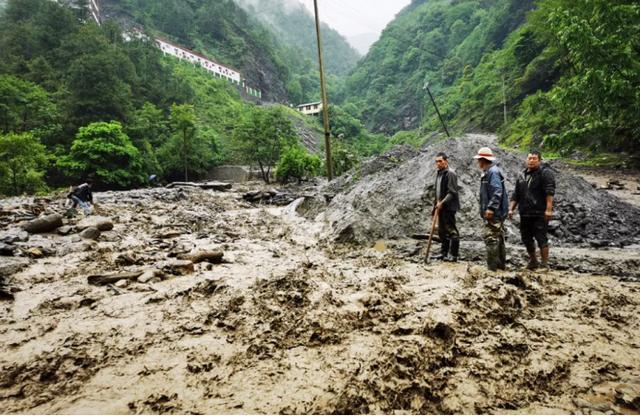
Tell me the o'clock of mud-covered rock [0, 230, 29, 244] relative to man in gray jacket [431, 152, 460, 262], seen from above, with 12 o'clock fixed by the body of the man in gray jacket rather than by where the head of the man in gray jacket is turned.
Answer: The mud-covered rock is roughly at 1 o'clock from the man in gray jacket.

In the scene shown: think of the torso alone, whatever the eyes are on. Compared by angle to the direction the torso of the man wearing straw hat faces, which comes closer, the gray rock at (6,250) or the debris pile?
the gray rock

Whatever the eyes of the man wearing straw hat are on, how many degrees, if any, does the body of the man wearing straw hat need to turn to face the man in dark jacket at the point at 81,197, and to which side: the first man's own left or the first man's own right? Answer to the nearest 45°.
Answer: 0° — they already face them

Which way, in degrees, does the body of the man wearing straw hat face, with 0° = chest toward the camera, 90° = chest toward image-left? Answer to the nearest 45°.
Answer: approximately 90°

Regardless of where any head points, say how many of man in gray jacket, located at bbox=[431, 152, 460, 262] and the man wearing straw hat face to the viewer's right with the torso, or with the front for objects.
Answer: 0

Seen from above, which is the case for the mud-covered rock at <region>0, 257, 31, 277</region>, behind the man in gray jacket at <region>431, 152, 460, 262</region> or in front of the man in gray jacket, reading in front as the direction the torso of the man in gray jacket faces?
in front

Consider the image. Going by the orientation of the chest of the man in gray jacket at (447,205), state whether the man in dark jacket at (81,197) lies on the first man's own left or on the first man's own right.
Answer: on the first man's own right

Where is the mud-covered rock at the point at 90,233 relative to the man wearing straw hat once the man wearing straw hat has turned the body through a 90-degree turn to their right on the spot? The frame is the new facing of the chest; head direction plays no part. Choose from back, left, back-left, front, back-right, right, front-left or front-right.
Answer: left

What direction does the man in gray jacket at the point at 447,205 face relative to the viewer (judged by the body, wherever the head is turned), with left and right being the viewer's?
facing the viewer and to the left of the viewer
